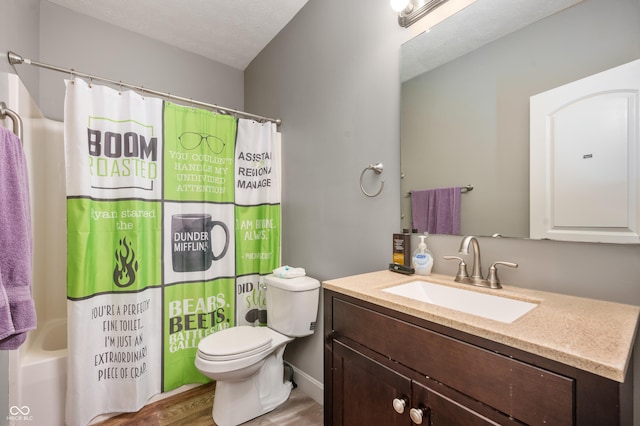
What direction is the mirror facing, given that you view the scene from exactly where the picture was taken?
facing the viewer and to the left of the viewer

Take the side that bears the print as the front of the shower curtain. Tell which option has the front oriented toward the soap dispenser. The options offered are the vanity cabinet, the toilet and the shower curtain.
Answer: the shower curtain

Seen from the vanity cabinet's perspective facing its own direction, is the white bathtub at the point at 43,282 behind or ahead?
ahead

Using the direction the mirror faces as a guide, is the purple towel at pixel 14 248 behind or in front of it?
in front

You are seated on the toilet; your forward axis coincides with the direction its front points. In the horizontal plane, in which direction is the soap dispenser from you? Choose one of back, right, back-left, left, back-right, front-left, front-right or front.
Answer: left

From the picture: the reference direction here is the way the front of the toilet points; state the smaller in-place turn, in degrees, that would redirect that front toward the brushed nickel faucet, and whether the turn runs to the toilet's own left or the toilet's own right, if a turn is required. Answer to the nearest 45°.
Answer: approximately 90° to the toilet's own left

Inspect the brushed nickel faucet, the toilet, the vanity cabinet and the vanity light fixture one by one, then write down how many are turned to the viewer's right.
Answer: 0

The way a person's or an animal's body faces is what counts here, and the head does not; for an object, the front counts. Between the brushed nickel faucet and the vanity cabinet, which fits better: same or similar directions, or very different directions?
same or similar directions

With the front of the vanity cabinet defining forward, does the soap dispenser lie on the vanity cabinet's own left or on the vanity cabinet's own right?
on the vanity cabinet's own right

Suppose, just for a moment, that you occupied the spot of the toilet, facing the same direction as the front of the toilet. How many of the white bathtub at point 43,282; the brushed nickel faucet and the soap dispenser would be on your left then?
2
